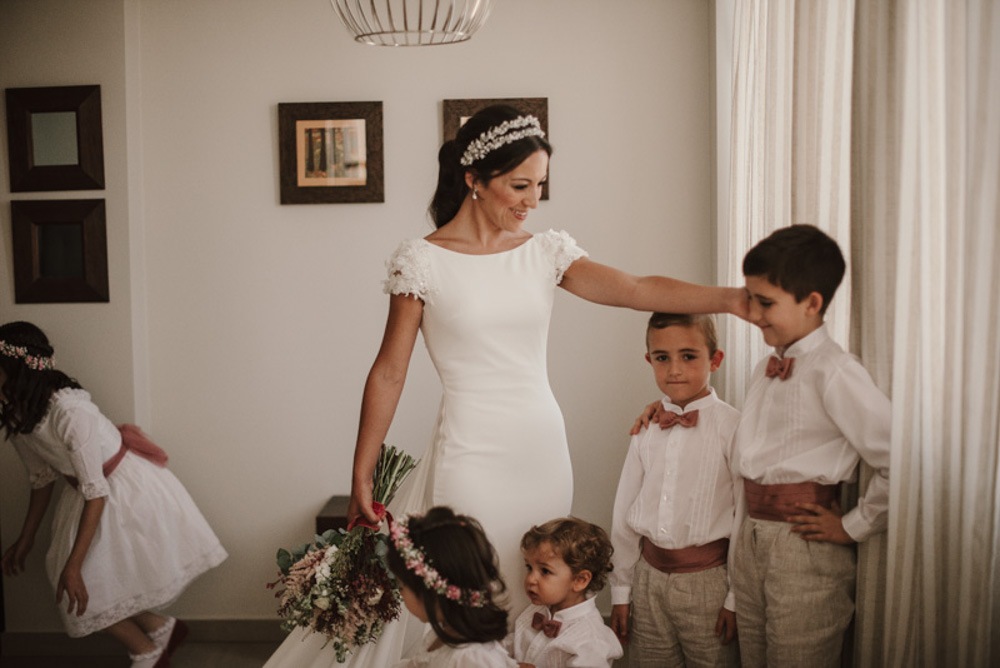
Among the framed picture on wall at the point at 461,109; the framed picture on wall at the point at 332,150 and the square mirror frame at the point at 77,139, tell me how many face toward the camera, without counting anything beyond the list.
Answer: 3

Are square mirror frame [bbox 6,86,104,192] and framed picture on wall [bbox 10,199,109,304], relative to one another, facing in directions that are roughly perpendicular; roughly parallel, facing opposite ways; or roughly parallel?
roughly parallel

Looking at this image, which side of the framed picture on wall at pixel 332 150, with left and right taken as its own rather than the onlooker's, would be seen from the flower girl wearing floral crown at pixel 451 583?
front

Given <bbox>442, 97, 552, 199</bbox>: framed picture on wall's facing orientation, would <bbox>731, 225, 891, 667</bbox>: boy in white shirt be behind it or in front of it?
in front

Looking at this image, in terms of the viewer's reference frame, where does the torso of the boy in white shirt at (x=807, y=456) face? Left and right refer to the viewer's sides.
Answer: facing the viewer and to the left of the viewer

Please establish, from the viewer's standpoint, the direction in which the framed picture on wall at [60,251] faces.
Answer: facing the viewer

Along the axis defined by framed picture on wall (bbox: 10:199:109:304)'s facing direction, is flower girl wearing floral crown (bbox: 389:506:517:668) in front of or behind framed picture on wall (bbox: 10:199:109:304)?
in front

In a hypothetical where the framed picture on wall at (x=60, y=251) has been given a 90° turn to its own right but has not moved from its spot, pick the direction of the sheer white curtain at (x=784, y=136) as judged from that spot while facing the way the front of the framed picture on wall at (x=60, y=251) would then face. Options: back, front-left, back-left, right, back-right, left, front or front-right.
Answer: back-left

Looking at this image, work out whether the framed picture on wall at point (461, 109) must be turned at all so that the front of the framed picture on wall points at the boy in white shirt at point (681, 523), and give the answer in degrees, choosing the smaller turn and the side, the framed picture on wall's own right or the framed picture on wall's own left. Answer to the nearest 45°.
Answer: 0° — it already faces them

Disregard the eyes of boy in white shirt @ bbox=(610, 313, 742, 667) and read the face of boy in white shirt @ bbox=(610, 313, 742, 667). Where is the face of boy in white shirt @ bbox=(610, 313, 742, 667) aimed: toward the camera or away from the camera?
toward the camera

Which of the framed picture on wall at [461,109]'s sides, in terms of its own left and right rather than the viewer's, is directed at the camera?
front

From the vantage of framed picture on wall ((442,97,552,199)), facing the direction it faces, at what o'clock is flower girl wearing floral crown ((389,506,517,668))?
The flower girl wearing floral crown is roughly at 12 o'clock from the framed picture on wall.

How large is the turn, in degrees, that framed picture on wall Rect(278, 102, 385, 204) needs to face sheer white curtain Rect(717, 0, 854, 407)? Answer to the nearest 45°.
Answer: approximately 45° to its left

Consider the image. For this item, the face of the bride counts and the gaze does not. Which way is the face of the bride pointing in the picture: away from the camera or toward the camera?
toward the camera

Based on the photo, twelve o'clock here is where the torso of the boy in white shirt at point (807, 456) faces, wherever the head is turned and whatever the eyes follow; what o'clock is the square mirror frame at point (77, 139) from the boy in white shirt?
The square mirror frame is roughly at 2 o'clock from the boy in white shirt.
